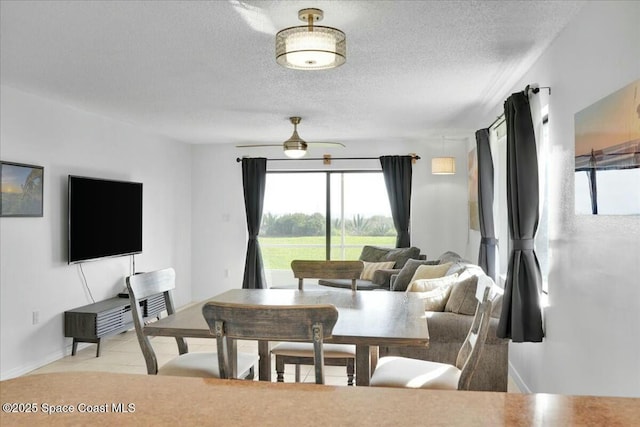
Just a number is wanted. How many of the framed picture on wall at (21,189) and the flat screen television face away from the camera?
0

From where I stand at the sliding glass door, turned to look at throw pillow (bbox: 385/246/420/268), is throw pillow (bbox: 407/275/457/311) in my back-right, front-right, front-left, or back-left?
front-right

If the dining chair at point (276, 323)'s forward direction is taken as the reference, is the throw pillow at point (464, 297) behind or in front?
in front

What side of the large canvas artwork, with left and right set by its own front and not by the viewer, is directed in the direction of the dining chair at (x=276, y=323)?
front

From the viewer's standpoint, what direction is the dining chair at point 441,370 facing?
to the viewer's left

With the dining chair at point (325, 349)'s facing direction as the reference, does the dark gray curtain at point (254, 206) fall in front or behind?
behind

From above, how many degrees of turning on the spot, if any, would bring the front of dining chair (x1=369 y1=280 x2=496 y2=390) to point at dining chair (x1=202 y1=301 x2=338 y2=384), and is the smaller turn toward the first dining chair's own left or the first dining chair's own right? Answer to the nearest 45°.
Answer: approximately 45° to the first dining chair's own left

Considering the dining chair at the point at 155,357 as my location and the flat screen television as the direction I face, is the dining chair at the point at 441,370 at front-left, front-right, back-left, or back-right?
back-right

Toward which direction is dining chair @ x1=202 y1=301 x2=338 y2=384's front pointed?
away from the camera

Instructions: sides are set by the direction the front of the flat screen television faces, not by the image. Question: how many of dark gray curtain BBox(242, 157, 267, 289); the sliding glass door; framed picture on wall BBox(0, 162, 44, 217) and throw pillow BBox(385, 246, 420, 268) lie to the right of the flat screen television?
1

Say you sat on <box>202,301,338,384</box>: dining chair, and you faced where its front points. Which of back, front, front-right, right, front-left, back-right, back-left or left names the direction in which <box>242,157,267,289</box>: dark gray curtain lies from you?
front

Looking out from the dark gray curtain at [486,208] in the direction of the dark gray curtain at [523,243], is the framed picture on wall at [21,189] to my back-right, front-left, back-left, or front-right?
front-right

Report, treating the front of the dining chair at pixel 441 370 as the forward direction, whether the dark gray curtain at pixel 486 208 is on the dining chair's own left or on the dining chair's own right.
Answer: on the dining chair's own right

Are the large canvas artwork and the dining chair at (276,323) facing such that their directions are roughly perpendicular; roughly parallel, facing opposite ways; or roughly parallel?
roughly perpendicular

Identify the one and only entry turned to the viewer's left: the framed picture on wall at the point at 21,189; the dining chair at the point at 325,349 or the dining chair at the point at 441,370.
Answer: the dining chair at the point at 441,370

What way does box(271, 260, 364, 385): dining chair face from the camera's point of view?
toward the camera
